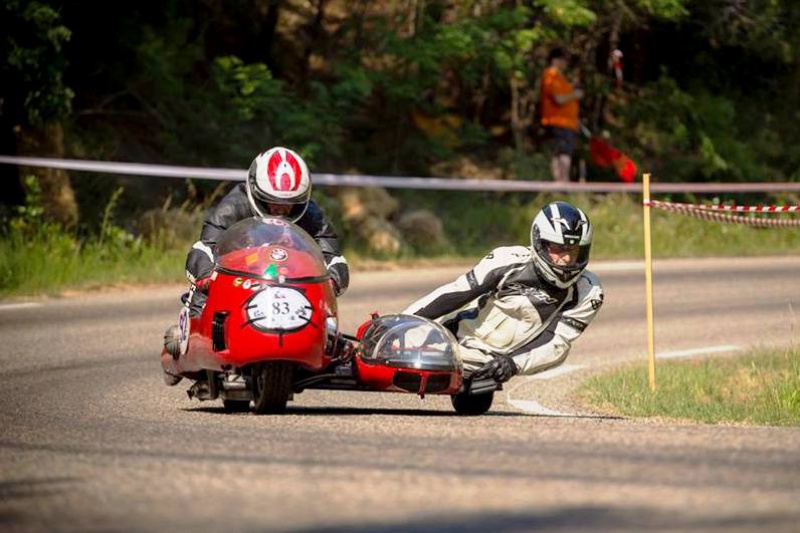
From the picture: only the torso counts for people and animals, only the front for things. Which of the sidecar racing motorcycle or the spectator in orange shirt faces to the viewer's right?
the spectator in orange shirt

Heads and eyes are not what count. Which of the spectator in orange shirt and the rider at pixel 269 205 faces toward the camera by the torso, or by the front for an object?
the rider

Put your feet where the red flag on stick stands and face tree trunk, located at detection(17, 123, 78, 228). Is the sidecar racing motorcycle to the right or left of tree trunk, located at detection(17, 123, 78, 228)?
left

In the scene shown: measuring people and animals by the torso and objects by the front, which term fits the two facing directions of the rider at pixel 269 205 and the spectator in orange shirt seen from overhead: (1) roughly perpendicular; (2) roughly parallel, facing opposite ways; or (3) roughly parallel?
roughly perpendicular

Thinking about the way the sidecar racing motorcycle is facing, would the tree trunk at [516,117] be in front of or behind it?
behind

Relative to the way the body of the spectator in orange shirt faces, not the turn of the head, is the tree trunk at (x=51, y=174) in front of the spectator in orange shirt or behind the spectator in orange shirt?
behind

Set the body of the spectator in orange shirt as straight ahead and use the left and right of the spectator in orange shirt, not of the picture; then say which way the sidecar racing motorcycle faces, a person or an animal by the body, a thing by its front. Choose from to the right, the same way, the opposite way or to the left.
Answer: to the right

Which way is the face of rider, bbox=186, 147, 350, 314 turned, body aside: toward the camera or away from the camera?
toward the camera

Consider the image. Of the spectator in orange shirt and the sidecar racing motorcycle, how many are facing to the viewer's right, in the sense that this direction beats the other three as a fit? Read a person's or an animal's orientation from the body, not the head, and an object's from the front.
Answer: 1

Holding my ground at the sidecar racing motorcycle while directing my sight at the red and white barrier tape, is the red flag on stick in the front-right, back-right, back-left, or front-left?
front-left

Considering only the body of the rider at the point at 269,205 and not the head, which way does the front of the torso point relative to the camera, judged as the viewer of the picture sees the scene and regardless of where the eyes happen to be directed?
toward the camera

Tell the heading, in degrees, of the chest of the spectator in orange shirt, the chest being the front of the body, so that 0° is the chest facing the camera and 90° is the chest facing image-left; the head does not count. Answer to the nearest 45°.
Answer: approximately 270°

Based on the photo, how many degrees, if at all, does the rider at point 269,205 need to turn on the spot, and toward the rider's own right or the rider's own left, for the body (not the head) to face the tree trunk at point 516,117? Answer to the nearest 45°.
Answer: approximately 180°

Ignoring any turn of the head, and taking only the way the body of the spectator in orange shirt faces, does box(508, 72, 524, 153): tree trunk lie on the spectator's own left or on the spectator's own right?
on the spectator's own left

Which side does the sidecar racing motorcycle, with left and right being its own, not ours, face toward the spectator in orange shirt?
back

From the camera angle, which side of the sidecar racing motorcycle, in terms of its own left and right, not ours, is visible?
front
